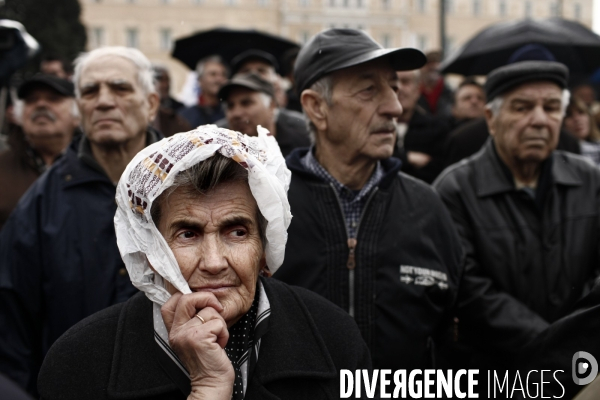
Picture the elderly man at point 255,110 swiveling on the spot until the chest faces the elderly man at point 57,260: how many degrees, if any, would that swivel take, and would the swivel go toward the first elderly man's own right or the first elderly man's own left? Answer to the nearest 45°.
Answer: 0° — they already face them

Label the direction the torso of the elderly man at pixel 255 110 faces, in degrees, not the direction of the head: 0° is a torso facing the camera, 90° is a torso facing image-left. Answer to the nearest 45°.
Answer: approximately 45°

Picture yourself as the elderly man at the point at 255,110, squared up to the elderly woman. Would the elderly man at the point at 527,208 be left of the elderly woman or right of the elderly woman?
left

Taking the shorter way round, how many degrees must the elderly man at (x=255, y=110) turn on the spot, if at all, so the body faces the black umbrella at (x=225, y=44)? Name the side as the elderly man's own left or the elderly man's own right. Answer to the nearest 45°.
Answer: approximately 135° to the elderly man's own right

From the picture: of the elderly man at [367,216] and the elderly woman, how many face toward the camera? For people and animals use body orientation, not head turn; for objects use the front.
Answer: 2

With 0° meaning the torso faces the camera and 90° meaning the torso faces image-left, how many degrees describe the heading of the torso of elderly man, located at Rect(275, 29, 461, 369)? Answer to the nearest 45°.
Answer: approximately 0°

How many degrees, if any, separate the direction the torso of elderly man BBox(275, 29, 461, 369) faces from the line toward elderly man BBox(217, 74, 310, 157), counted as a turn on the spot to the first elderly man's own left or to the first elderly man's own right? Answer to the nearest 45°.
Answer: approximately 180°

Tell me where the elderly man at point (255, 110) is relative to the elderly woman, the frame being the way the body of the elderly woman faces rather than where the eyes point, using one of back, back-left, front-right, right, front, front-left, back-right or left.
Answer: back
